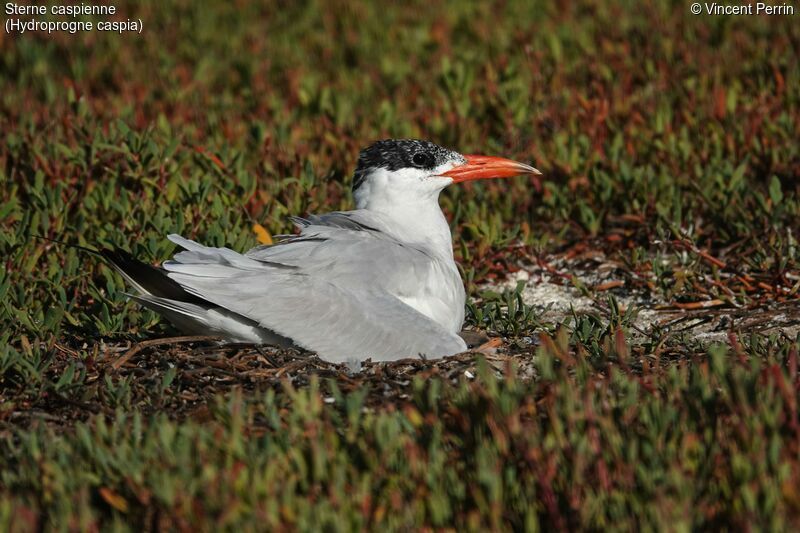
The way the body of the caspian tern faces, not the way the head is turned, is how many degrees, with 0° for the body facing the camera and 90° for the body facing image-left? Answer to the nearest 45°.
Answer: approximately 270°

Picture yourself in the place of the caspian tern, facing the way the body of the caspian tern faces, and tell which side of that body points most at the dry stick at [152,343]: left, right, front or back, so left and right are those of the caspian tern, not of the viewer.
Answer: back
